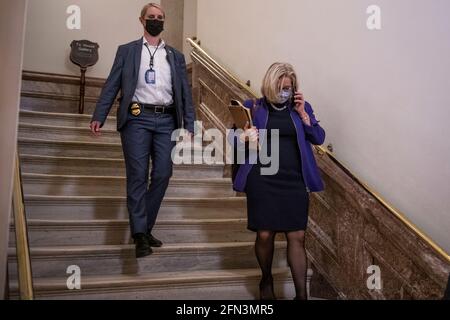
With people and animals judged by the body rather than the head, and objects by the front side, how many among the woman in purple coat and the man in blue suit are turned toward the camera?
2

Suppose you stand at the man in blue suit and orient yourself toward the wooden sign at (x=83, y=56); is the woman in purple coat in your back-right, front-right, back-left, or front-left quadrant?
back-right

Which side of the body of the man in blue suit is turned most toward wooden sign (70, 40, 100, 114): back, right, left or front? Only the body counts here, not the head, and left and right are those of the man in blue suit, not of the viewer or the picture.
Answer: back

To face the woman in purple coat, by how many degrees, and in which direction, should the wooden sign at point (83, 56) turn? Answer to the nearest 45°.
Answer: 0° — it already faces them

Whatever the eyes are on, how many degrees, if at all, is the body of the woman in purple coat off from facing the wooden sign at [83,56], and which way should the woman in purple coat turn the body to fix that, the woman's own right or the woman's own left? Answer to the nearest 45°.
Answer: approximately 135° to the woman's own right

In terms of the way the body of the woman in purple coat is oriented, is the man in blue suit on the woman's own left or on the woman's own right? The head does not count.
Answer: on the woman's own right

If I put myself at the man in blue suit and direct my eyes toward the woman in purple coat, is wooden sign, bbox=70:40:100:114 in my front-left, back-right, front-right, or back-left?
back-left

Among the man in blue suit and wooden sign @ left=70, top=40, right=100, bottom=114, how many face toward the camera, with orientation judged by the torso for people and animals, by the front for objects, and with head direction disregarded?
2

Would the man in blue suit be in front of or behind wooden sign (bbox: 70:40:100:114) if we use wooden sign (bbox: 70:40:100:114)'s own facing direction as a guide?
in front

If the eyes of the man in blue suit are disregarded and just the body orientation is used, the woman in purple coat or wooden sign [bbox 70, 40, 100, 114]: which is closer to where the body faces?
the woman in purple coat

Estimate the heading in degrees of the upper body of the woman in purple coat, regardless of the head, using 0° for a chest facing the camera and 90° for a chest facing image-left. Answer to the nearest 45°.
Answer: approximately 0°
